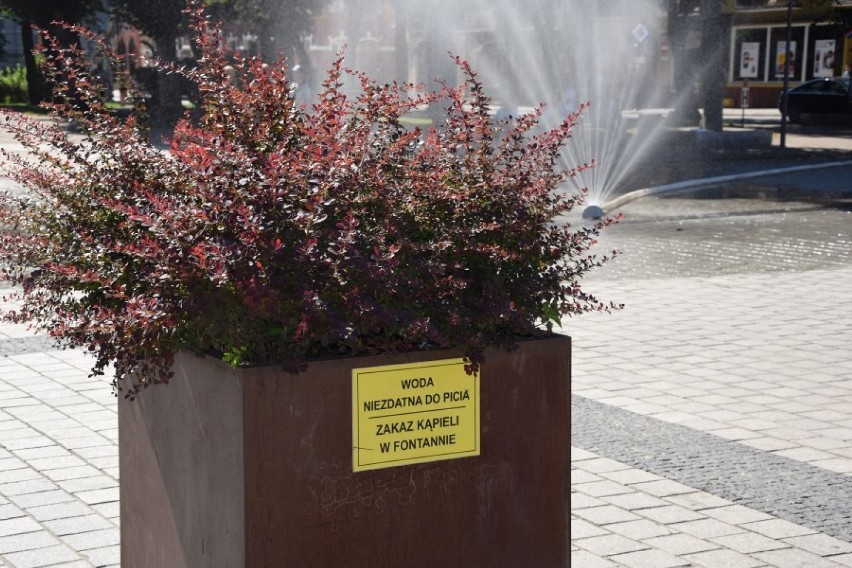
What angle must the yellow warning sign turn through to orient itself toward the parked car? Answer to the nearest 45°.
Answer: approximately 135° to its left

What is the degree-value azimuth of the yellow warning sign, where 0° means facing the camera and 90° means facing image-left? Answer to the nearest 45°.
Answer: approximately 315°

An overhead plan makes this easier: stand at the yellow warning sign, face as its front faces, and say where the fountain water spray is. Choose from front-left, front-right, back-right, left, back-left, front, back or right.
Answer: back-left

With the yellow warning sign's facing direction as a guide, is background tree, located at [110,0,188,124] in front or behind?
behind
